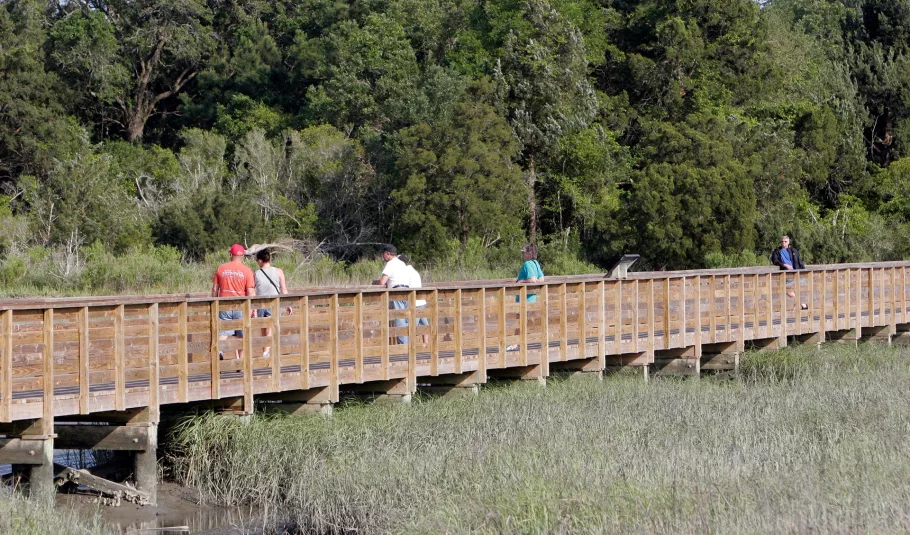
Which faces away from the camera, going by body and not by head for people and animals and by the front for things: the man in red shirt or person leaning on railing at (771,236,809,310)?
the man in red shirt

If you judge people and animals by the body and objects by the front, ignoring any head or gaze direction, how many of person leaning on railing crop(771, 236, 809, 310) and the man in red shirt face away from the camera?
1

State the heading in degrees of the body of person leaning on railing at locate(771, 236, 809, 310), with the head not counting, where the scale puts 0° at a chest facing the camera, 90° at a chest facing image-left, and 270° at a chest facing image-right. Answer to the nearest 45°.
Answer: approximately 45°

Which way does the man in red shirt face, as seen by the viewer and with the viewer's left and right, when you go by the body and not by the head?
facing away from the viewer

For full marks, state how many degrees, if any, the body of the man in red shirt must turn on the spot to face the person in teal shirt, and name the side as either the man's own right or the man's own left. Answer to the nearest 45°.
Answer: approximately 45° to the man's own right

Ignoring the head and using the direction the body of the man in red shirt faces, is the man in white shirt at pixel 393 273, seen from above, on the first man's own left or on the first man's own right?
on the first man's own right

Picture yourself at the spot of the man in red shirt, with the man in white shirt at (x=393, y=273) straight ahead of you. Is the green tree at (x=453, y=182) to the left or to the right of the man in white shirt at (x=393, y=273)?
left

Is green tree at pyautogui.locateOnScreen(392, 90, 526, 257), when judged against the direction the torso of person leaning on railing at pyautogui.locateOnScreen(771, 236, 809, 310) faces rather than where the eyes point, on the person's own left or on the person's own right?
on the person's own right
